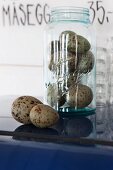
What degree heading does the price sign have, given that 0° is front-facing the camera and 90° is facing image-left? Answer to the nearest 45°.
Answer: approximately 0°
